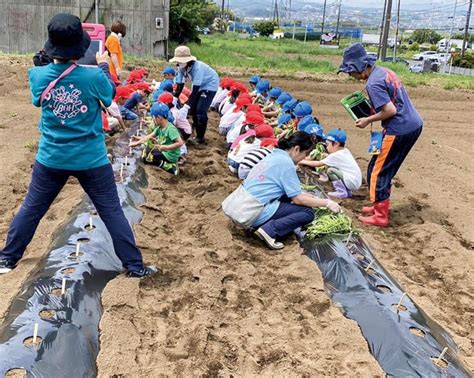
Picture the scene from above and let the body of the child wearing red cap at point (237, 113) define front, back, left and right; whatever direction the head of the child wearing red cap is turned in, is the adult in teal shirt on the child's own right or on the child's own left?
on the child's own right

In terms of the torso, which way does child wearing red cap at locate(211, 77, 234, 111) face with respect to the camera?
to the viewer's right

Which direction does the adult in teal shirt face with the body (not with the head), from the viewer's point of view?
away from the camera

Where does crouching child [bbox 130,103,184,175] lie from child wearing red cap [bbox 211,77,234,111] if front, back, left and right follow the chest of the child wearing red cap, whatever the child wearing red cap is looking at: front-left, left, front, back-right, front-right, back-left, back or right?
right

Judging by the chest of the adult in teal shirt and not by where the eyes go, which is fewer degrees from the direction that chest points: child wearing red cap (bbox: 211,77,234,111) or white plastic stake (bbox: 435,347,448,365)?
the child wearing red cap

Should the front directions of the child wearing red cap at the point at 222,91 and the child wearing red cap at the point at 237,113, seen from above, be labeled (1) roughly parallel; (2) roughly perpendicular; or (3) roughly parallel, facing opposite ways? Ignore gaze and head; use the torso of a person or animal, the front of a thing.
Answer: roughly parallel

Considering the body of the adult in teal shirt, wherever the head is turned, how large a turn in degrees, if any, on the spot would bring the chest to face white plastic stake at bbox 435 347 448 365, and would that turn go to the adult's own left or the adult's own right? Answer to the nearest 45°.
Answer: approximately 135° to the adult's own right

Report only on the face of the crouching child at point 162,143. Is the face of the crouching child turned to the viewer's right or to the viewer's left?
to the viewer's left

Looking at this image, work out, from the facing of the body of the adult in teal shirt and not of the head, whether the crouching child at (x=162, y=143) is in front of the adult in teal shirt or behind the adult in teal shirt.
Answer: in front

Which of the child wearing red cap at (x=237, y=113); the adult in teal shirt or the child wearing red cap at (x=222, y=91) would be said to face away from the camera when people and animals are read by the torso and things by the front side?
the adult in teal shirt

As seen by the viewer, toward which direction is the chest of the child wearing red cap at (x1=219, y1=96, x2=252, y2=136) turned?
to the viewer's right

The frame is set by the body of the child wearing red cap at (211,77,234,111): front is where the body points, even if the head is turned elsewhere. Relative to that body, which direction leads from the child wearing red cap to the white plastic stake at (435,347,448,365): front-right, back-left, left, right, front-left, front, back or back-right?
right
